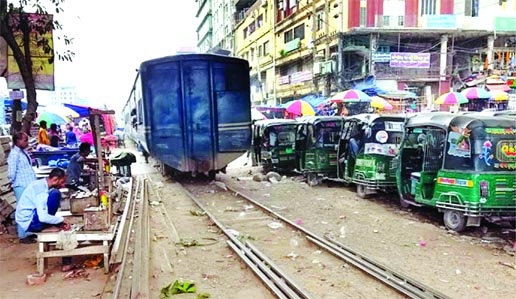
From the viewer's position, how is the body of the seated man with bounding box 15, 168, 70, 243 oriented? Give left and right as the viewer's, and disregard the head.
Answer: facing to the right of the viewer

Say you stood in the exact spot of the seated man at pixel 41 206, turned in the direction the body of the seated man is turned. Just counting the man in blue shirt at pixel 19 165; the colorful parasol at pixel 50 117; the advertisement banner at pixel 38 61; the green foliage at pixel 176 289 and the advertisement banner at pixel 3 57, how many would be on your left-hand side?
4

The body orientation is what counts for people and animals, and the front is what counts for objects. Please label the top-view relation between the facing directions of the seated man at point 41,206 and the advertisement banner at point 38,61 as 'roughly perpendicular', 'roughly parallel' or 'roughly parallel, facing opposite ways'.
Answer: roughly perpendicular

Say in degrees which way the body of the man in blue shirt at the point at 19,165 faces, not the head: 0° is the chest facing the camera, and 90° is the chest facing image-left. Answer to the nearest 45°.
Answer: approximately 315°

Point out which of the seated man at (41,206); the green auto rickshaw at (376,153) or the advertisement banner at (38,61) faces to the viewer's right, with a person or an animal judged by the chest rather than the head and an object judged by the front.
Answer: the seated man

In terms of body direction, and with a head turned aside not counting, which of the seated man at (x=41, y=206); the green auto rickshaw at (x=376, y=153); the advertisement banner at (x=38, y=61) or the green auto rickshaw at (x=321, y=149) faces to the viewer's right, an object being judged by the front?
the seated man
